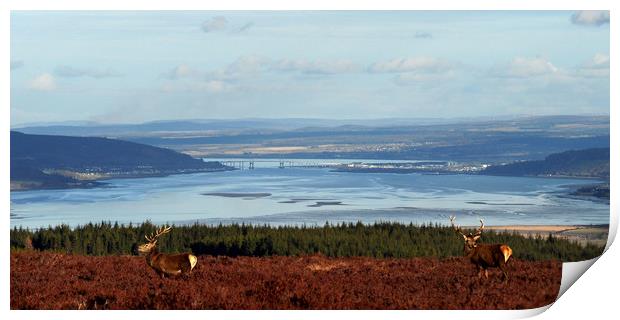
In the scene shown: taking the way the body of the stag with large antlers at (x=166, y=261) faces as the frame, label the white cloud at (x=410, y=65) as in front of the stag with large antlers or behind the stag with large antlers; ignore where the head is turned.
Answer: behind

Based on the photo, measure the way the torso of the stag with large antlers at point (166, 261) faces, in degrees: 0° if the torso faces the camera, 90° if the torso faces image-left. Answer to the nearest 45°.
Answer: approximately 90°

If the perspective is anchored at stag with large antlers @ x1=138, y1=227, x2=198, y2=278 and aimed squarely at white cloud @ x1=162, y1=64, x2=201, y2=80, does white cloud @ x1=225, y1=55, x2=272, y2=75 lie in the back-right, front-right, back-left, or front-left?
front-right

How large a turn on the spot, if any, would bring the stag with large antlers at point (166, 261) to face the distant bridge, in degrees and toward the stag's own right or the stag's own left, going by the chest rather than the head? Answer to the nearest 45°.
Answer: approximately 135° to the stag's own right
